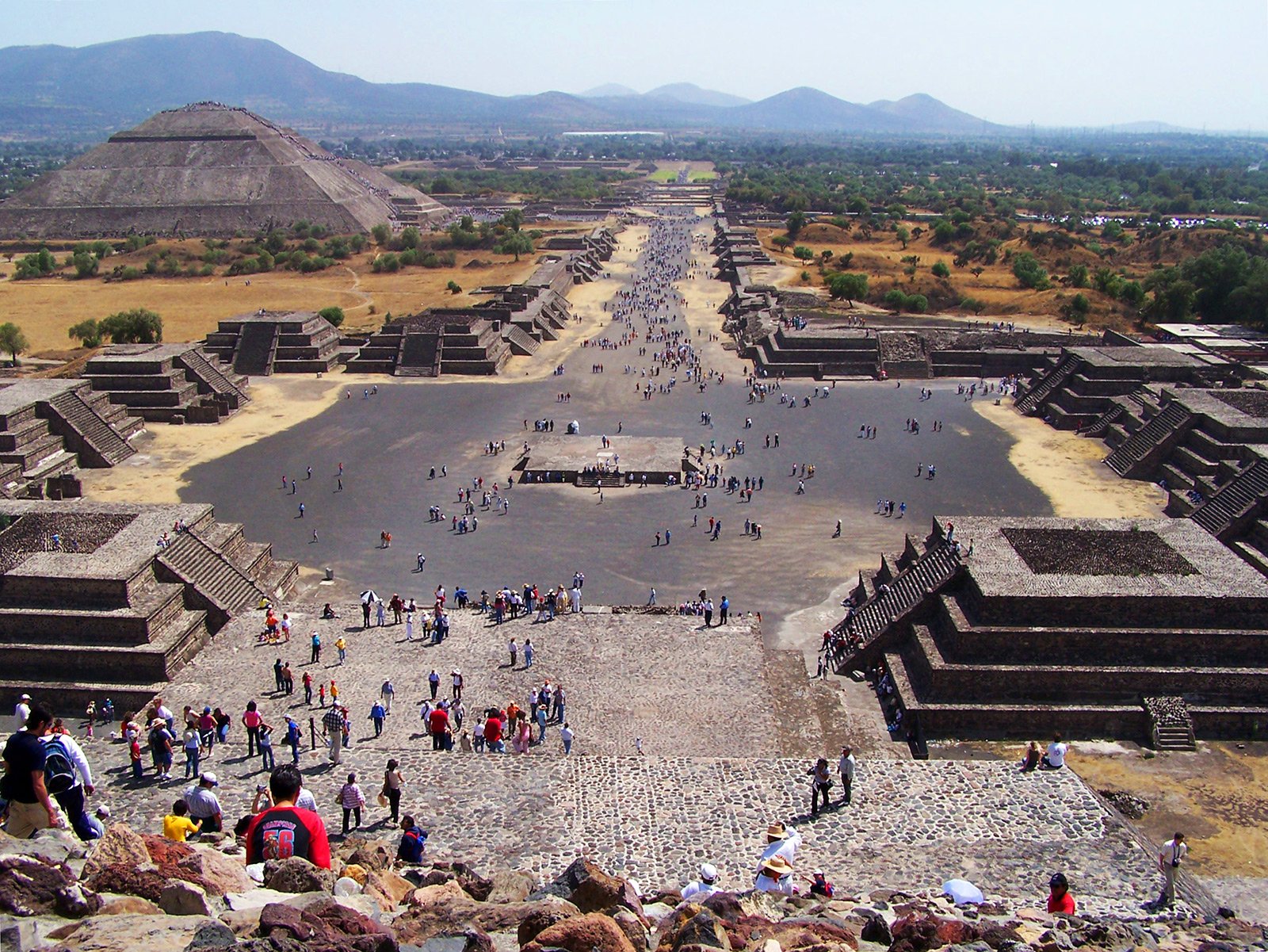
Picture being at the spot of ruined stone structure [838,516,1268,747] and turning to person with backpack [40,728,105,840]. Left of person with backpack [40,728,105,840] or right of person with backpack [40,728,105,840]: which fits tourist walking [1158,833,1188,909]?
left

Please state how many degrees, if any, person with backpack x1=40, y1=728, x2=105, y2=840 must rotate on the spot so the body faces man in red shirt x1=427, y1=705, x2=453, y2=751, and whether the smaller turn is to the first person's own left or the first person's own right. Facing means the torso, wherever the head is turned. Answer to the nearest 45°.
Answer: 0° — they already face them

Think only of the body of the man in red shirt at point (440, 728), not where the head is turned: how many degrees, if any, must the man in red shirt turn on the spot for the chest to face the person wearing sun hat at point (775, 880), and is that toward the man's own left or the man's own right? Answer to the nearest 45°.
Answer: approximately 135° to the man's own right

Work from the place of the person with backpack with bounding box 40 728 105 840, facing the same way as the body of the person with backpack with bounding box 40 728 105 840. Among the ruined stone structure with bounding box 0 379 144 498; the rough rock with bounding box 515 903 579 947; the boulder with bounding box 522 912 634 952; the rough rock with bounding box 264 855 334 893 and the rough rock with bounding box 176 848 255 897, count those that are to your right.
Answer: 4

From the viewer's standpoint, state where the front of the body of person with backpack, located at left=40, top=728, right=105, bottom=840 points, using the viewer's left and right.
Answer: facing away from the viewer and to the right of the viewer

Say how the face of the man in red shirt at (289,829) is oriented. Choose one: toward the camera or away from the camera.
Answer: away from the camera

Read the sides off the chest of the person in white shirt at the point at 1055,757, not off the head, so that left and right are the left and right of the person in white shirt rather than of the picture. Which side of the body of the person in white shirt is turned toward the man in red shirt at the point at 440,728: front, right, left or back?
left

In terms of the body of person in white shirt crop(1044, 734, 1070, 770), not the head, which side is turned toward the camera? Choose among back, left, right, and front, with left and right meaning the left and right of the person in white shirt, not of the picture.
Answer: back

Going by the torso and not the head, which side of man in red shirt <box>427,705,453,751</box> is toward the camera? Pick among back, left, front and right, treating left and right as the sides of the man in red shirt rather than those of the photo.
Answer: back

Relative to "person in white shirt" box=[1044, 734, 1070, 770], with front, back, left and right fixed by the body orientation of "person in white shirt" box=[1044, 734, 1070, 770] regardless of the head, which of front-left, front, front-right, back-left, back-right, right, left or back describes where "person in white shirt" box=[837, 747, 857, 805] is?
back-left

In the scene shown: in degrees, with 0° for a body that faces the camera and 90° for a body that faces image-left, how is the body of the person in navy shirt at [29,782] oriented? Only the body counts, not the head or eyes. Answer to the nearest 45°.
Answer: approximately 225°
